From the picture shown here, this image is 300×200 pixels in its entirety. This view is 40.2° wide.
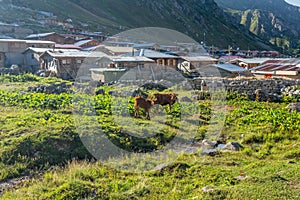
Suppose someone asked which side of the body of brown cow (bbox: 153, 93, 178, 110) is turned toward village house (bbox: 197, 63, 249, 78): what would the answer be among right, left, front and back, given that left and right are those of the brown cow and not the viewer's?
left

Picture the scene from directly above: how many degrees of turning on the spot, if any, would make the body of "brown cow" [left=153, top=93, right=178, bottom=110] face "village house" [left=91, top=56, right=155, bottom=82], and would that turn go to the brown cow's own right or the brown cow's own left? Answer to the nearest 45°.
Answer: approximately 90° to the brown cow's own left

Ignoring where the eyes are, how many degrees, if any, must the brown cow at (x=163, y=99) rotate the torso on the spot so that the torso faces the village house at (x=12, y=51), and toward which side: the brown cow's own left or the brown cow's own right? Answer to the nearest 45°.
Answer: approximately 135° to the brown cow's own left

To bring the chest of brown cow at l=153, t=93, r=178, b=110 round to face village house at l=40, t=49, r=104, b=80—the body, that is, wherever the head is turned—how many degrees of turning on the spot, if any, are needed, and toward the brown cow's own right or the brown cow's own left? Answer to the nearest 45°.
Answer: approximately 135° to the brown cow's own left

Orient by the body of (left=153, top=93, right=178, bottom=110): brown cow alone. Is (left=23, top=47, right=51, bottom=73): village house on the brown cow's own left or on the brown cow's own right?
on the brown cow's own left

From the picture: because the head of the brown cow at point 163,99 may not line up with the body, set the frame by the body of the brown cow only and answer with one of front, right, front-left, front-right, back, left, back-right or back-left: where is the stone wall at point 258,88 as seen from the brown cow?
front-left

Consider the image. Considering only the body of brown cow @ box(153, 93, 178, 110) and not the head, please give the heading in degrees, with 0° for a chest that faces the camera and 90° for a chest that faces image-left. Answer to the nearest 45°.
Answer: approximately 270°

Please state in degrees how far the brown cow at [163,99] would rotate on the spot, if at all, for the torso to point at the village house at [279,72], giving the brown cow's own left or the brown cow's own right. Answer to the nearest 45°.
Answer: approximately 45° to the brown cow's own left
